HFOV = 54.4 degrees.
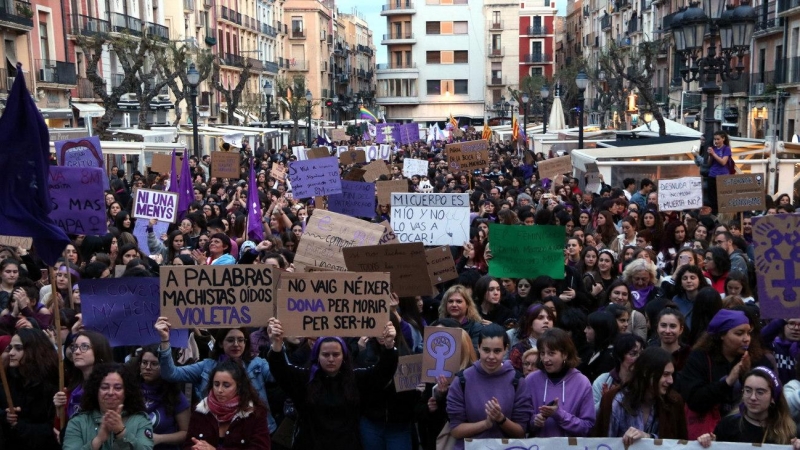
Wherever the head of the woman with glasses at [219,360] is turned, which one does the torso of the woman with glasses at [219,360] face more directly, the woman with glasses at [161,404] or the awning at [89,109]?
the woman with glasses

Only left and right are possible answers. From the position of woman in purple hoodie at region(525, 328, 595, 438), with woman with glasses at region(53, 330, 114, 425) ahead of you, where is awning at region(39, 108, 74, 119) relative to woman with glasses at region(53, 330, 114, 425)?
right

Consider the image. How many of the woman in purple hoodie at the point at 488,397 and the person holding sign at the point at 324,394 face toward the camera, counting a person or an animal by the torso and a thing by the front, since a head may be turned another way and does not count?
2

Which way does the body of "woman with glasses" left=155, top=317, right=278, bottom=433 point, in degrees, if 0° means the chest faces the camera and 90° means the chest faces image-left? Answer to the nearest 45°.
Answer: approximately 0°

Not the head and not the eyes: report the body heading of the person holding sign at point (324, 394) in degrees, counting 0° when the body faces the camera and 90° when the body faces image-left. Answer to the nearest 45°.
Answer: approximately 0°

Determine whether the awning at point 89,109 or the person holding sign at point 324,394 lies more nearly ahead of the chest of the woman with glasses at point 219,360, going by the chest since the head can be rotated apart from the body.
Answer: the person holding sign

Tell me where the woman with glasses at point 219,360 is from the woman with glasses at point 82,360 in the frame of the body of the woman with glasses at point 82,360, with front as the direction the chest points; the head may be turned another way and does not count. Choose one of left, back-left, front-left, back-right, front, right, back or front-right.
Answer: back-left

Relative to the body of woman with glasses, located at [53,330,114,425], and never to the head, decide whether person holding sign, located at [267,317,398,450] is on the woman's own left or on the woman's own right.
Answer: on the woman's own left
